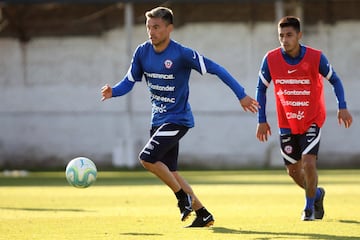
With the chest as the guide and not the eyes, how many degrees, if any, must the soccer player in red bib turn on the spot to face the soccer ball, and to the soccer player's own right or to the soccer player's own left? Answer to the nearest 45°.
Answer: approximately 90° to the soccer player's own right

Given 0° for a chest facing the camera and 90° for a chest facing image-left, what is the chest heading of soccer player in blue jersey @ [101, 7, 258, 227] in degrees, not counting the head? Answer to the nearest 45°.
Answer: approximately 45°

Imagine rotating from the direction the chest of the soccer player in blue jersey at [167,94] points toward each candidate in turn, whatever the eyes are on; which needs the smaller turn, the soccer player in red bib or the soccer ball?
the soccer ball
